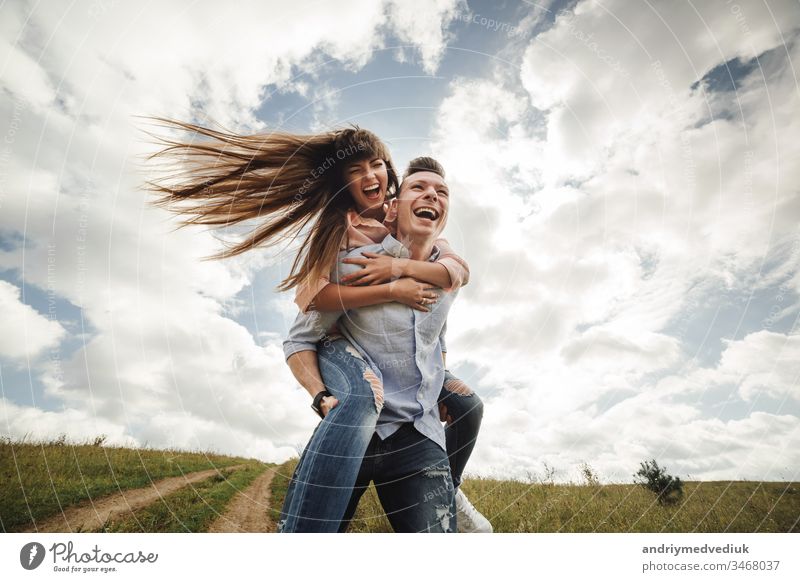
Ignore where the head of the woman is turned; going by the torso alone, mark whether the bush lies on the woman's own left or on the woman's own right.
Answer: on the woman's own left

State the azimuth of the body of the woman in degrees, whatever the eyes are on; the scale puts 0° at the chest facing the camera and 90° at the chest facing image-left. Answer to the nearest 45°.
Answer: approximately 315°

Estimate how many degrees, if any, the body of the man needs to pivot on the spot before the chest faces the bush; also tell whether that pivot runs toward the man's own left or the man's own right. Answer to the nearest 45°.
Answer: approximately 90° to the man's own left

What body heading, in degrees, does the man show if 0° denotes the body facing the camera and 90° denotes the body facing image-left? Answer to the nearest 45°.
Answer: approximately 315°
